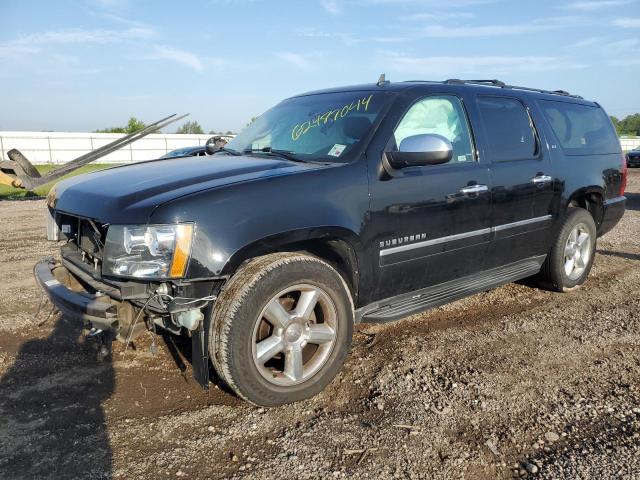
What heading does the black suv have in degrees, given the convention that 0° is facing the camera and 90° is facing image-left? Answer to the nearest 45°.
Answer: approximately 45°
